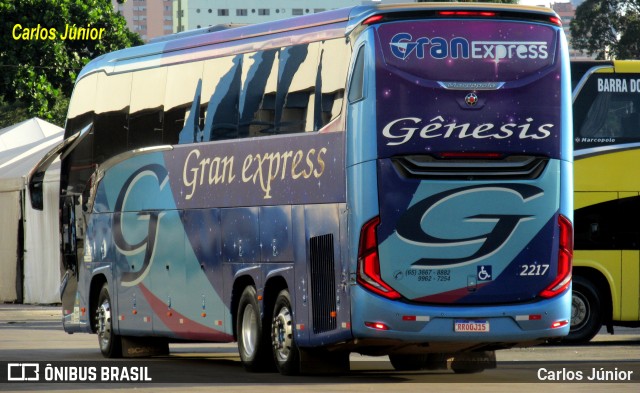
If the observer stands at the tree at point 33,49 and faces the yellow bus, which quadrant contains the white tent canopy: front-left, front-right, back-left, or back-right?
front-right

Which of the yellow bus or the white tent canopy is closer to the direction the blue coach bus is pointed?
the white tent canopy

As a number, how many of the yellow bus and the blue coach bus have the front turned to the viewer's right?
0

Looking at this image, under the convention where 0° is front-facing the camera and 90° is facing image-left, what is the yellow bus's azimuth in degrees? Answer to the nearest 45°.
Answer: approximately 90°

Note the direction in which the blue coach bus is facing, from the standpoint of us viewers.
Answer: facing away from the viewer and to the left of the viewer

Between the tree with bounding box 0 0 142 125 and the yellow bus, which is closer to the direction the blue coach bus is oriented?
the tree

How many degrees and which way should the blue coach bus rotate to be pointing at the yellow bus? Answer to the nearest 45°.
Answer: approximately 90° to its right
